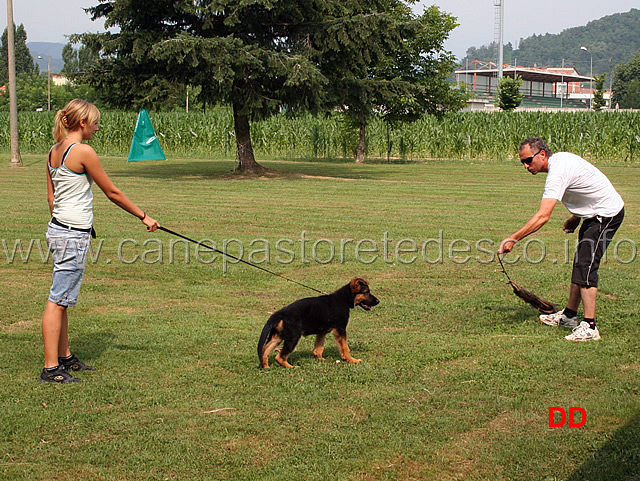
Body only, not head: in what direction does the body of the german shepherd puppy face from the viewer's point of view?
to the viewer's right

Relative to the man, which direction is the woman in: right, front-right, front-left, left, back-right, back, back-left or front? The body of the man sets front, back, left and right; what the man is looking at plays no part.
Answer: front-left

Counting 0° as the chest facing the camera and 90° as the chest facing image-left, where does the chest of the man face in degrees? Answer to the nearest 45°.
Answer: approximately 90°

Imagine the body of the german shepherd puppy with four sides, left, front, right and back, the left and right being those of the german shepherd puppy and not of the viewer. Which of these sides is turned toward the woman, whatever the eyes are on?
back

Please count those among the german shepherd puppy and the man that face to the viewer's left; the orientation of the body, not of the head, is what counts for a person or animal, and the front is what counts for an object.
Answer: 1

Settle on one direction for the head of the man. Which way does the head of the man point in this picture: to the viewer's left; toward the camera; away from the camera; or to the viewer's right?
to the viewer's left

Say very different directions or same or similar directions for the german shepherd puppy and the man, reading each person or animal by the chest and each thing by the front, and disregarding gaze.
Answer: very different directions

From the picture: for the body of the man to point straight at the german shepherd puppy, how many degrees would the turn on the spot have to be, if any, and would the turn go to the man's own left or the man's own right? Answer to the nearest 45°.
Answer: approximately 45° to the man's own left

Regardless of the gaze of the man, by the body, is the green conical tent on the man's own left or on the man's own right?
on the man's own right
